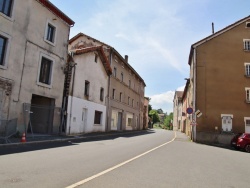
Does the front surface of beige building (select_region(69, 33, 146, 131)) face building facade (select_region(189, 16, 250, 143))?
yes

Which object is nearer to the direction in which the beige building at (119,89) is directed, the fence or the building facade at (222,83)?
the building facade

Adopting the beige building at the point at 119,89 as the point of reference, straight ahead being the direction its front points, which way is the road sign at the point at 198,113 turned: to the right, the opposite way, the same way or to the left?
to the right

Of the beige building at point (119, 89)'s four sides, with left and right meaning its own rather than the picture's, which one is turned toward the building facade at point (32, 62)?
right

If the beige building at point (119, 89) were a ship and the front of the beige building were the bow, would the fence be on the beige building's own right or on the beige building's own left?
on the beige building's own right

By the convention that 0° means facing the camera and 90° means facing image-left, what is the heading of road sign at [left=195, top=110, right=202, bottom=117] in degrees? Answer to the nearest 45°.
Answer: approximately 0°

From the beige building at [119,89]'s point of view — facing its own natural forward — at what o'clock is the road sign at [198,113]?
The road sign is roughly at 2 o'clock from the beige building.
